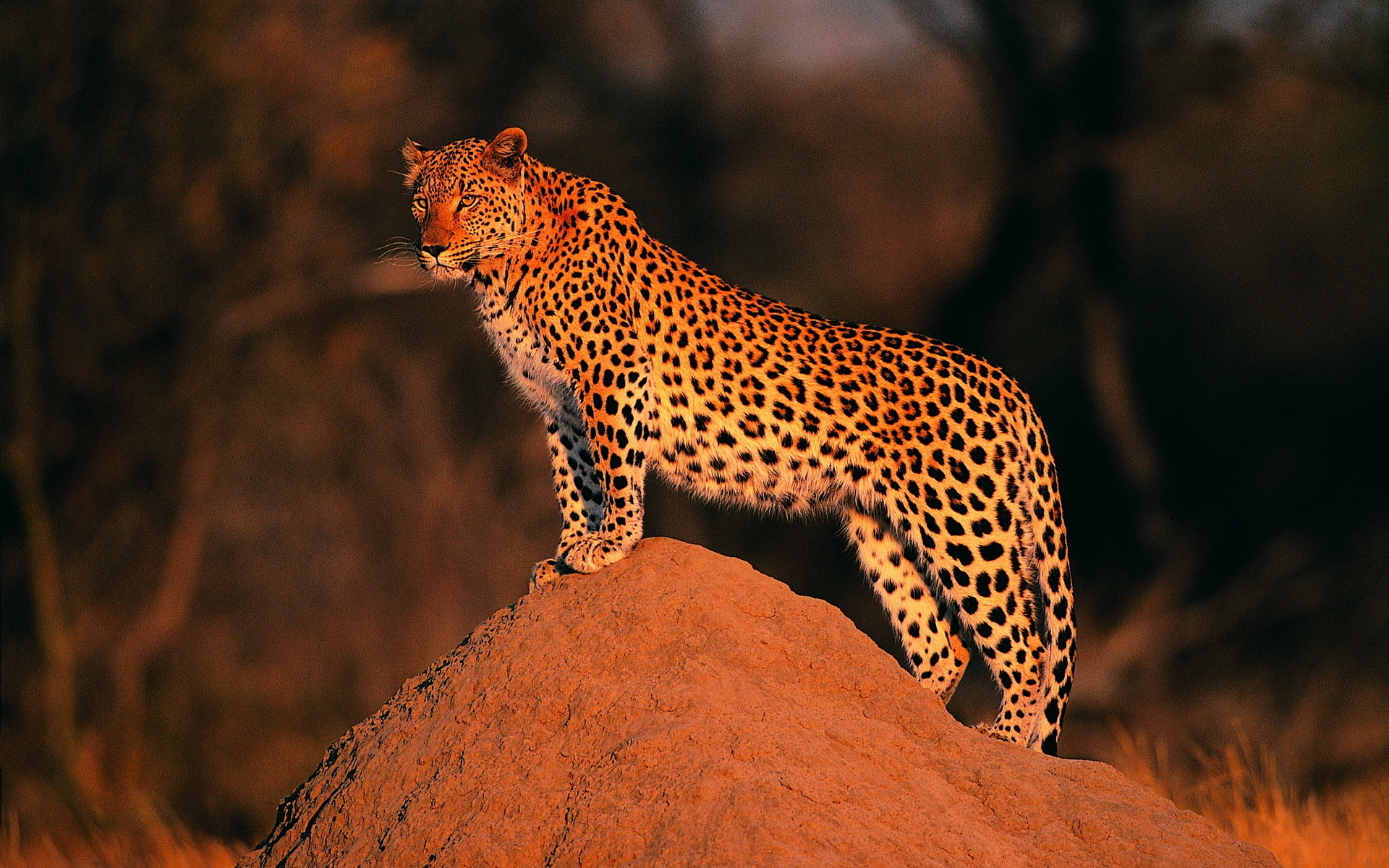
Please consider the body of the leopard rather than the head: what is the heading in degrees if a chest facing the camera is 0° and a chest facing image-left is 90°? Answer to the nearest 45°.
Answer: approximately 90°
